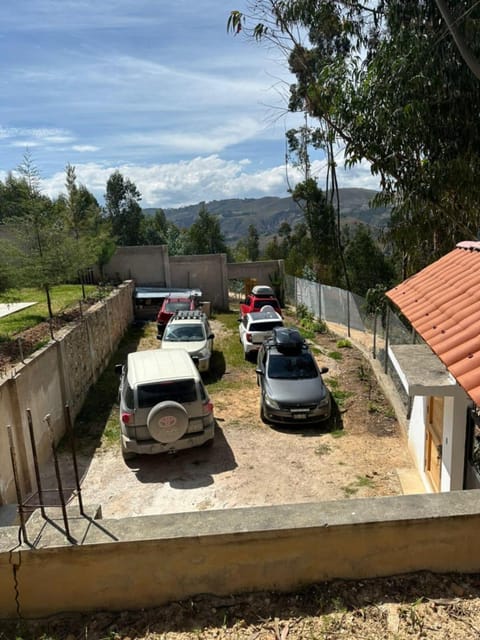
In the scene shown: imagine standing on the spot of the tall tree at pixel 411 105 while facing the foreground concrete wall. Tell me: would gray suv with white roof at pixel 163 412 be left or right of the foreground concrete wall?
right

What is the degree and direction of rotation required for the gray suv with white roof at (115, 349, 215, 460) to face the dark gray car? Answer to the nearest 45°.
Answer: approximately 45° to its right

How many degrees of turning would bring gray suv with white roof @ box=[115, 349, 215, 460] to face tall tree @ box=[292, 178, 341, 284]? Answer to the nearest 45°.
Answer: approximately 45° to its right

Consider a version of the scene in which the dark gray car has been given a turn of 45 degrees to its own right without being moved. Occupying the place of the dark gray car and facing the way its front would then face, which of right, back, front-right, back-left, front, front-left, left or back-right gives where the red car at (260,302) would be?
back-right

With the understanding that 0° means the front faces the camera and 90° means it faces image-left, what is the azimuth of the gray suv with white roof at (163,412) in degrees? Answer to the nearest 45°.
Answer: approximately 180°

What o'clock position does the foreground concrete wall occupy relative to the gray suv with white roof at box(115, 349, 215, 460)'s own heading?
The foreground concrete wall is roughly at 6 o'clock from the gray suv with white roof.

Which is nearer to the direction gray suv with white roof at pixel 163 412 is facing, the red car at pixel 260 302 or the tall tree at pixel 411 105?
the red car

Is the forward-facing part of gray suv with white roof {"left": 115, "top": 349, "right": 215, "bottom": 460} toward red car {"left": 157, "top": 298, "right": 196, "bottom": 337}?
yes

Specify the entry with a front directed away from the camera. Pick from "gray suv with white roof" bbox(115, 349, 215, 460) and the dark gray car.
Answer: the gray suv with white roof

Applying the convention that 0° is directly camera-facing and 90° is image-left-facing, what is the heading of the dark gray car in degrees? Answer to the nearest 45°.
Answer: approximately 0°

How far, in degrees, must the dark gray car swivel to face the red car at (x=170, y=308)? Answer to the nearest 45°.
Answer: approximately 135° to its right

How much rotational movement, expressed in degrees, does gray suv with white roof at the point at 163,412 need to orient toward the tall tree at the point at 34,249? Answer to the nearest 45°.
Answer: approximately 45° to its left

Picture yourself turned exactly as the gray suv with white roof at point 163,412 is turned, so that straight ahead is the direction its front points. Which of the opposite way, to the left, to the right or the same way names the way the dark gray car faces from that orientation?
the opposite way

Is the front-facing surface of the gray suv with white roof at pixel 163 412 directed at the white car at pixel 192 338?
yes
